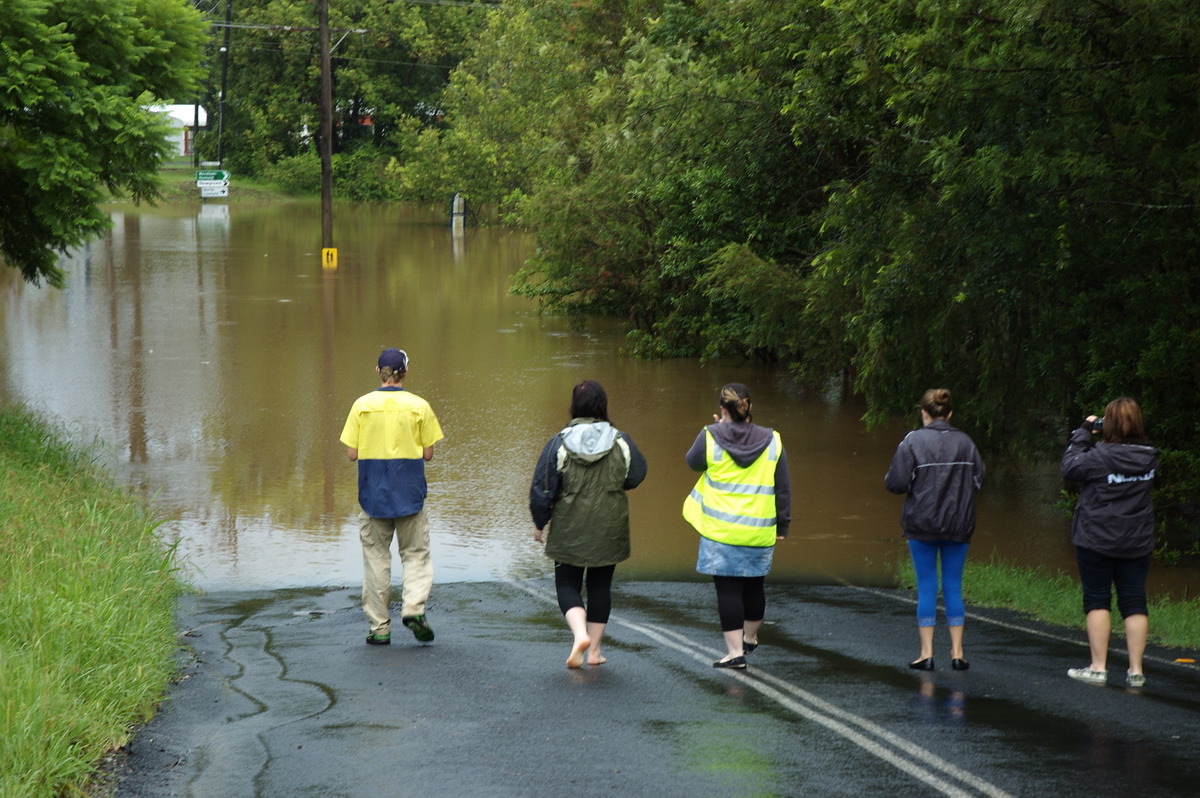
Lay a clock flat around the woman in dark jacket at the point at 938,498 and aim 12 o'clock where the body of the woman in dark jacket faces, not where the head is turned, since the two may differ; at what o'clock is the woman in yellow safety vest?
The woman in yellow safety vest is roughly at 8 o'clock from the woman in dark jacket.

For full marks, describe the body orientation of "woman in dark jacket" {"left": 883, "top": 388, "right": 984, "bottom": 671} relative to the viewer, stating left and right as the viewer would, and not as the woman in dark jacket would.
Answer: facing away from the viewer

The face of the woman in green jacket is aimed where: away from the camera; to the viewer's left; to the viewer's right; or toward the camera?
away from the camera

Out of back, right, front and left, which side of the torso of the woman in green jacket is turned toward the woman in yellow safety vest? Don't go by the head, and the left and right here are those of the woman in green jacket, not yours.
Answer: right

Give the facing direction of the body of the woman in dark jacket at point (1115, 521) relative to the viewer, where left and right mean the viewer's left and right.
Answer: facing away from the viewer and to the left of the viewer

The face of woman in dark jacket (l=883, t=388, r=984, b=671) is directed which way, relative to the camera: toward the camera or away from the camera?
away from the camera

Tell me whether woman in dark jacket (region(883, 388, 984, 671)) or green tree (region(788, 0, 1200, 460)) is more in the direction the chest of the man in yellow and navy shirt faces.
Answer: the green tree

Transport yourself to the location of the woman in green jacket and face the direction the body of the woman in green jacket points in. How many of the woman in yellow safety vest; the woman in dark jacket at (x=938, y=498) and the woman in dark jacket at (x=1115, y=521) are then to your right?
3

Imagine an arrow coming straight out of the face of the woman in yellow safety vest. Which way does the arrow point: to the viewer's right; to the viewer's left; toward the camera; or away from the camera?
away from the camera

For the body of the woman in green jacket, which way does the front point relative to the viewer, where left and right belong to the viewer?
facing away from the viewer

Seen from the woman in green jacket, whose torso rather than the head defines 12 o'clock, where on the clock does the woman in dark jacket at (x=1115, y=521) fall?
The woman in dark jacket is roughly at 3 o'clock from the woman in green jacket.

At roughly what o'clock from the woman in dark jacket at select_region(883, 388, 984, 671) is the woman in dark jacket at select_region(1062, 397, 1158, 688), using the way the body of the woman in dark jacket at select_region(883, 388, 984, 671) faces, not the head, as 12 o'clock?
the woman in dark jacket at select_region(1062, 397, 1158, 688) is roughly at 3 o'clock from the woman in dark jacket at select_region(883, 388, 984, 671).

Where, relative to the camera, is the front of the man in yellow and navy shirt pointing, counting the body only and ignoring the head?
away from the camera
